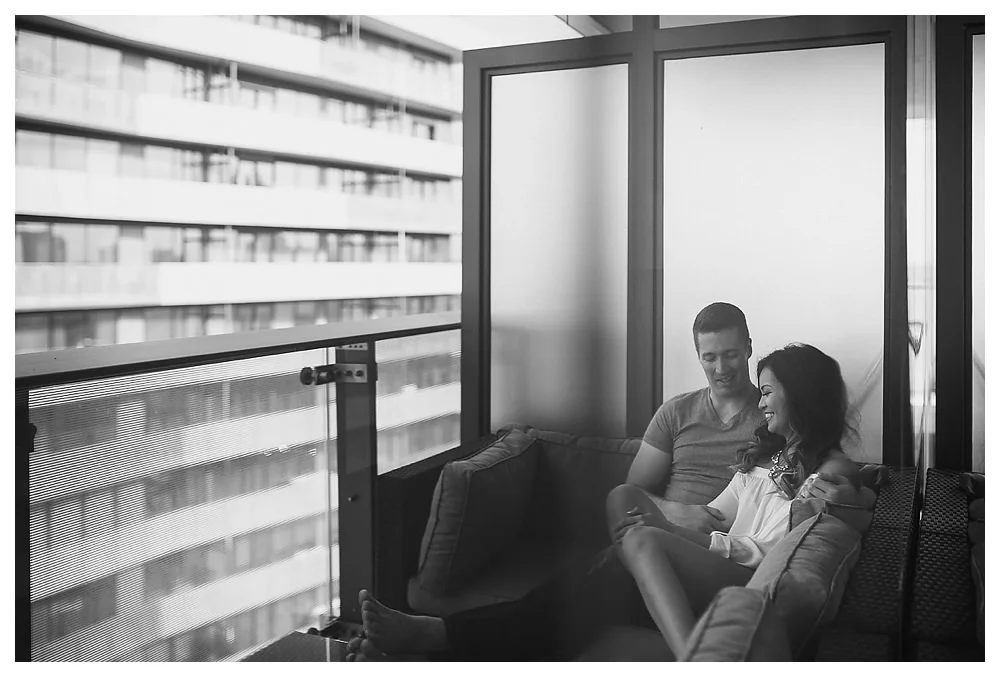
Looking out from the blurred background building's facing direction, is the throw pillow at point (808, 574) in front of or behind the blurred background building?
in front

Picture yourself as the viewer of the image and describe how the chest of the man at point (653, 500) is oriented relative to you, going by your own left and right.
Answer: facing the viewer and to the left of the viewer

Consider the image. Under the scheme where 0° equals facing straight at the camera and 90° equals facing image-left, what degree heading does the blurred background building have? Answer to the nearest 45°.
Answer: approximately 315°

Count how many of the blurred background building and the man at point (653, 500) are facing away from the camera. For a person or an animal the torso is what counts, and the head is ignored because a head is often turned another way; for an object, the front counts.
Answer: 0

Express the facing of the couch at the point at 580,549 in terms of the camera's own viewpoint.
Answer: facing the viewer
